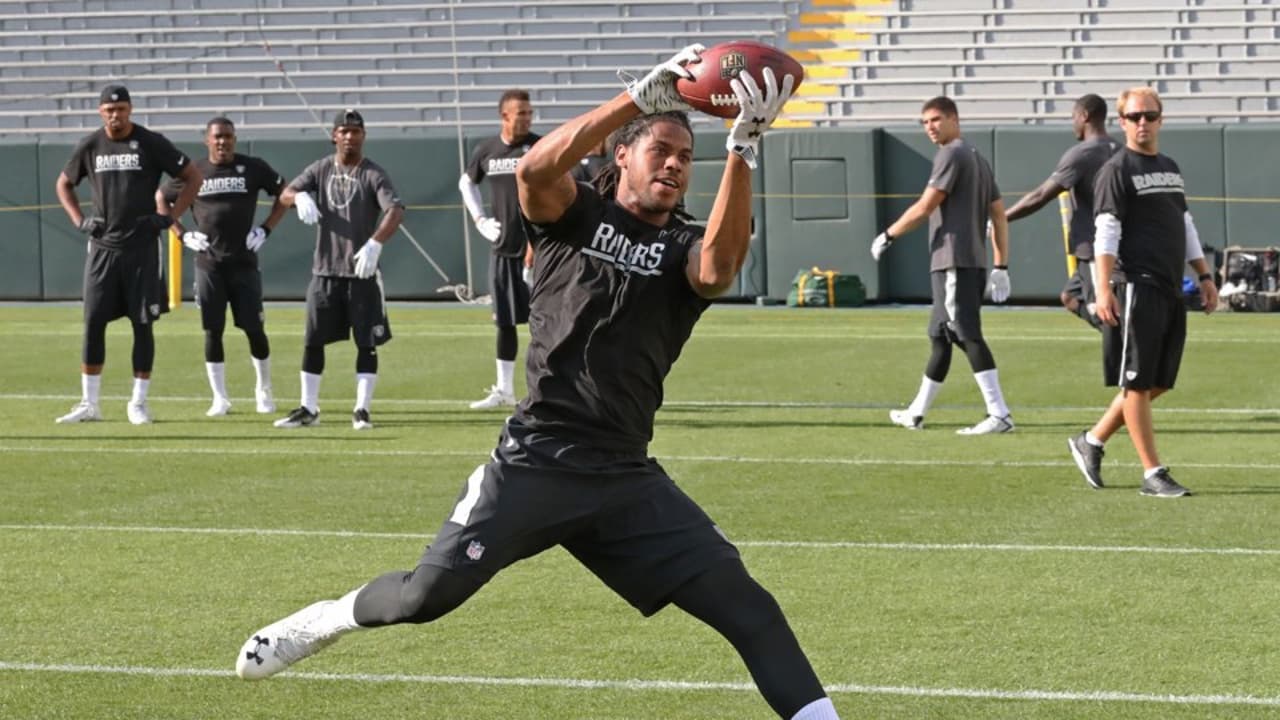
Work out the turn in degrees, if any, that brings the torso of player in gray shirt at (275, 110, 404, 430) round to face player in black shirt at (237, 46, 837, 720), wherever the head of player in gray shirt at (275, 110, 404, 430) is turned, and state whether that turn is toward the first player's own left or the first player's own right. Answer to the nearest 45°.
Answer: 0° — they already face them

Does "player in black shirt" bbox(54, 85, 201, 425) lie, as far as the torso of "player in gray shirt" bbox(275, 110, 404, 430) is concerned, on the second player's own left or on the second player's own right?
on the second player's own right

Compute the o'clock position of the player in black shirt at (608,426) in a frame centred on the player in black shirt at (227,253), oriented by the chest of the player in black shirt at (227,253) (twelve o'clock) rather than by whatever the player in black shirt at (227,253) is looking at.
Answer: the player in black shirt at (608,426) is roughly at 12 o'clock from the player in black shirt at (227,253).

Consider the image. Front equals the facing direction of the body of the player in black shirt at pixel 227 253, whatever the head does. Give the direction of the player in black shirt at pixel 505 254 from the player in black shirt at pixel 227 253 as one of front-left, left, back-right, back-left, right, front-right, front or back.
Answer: left

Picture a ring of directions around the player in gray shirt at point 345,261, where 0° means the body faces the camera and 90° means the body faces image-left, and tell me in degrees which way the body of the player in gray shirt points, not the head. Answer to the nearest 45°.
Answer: approximately 0°

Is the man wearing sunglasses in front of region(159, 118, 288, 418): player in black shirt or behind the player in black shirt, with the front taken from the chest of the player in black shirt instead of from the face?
in front

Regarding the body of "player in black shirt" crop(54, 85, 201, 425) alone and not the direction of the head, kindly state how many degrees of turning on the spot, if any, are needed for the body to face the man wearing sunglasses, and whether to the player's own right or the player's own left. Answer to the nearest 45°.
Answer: approximately 45° to the player's own left

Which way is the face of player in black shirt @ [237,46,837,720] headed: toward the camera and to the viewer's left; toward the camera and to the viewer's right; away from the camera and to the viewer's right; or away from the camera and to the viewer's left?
toward the camera and to the viewer's right

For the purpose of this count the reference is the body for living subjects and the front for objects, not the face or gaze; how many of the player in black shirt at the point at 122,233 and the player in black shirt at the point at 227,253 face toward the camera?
2

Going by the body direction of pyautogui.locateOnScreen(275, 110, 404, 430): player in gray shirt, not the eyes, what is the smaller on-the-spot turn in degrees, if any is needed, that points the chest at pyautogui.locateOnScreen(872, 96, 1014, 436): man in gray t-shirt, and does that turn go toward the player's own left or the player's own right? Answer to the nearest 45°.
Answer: approximately 90° to the player's own left

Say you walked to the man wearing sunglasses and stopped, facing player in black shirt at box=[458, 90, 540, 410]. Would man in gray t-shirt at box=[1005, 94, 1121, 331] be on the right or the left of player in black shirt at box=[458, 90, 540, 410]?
right
